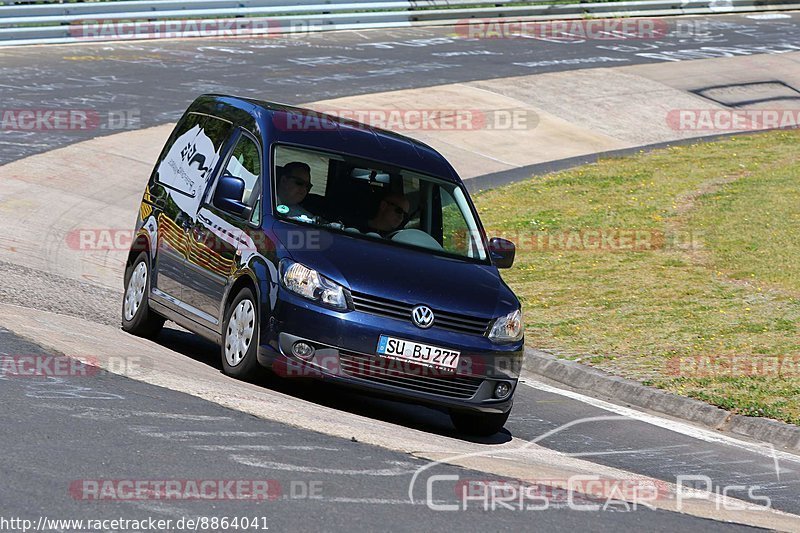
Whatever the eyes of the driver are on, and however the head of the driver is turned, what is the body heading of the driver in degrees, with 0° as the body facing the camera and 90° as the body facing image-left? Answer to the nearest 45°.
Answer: approximately 315°

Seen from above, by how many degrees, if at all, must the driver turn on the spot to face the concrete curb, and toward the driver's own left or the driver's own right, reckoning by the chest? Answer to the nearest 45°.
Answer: approximately 45° to the driver's own left

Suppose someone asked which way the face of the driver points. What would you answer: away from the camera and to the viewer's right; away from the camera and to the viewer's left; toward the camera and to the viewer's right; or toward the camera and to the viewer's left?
toward the camera and to the viewer's right

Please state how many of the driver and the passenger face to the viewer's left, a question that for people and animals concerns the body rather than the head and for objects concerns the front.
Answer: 0

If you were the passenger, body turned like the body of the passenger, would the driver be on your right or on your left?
on your left

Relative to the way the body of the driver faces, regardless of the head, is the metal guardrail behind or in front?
behind

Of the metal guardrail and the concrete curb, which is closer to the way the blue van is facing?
the concrete curb

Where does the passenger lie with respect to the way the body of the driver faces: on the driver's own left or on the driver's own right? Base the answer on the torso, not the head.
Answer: on the driver's own right

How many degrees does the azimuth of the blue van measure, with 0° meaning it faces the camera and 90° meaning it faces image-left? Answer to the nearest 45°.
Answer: approximately 315°

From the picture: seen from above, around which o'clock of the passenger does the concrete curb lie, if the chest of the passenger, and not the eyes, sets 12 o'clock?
The concrete curb is roughly at 10 o'clock from the passenger.

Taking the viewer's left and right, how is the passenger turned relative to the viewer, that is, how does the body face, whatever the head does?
facing the viewer and to the right of the viewer

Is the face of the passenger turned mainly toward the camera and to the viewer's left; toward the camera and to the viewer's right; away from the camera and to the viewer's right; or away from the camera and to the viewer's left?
toward the camera and to the viewer's right
